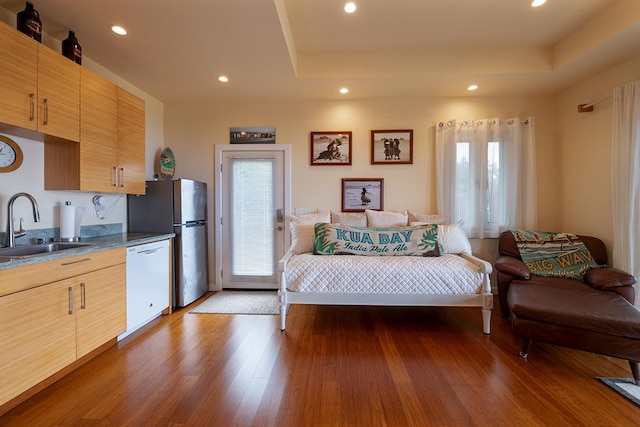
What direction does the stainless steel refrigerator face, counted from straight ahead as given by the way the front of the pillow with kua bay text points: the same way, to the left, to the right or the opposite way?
to the left

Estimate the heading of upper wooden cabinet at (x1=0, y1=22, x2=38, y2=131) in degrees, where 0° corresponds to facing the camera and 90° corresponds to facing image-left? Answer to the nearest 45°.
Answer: approximately 315°

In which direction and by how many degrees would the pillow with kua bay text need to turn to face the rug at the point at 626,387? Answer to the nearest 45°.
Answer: approximately 45° to its left

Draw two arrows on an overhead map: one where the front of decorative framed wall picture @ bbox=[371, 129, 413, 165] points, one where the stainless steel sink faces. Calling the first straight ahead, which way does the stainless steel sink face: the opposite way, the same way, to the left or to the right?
to the left

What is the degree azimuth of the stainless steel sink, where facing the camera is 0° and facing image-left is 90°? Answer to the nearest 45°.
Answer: approximately 315°

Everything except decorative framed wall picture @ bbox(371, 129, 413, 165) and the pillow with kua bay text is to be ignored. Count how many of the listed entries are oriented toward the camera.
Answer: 2

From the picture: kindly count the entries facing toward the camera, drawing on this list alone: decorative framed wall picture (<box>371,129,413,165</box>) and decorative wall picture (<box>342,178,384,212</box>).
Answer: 2

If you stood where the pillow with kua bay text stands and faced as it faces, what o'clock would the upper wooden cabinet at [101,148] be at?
The upper wooden cabinet is roughly at 2 o'clock from the pillow with kua bay text.
